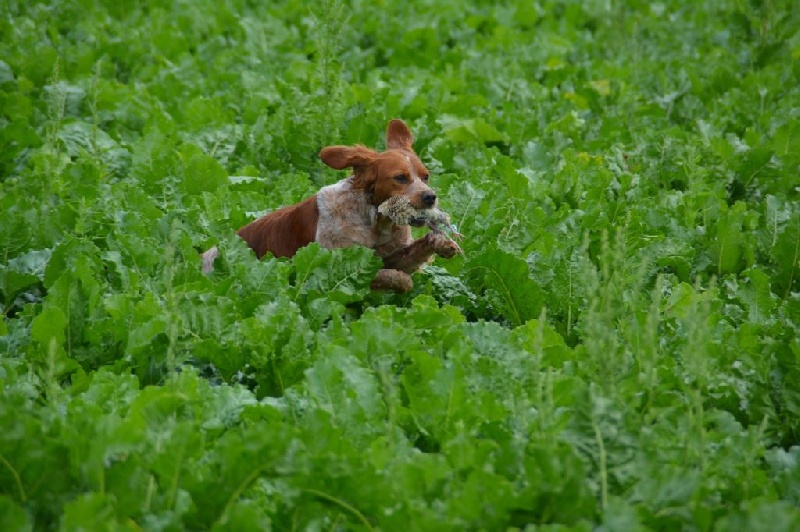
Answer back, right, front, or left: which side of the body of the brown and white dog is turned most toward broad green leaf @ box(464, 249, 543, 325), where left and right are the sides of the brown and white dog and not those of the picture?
front

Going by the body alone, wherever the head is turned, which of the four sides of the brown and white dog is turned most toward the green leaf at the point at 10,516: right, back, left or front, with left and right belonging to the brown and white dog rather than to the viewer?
right

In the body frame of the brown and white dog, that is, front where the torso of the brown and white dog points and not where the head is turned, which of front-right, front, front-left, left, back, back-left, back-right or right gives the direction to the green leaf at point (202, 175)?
back-left

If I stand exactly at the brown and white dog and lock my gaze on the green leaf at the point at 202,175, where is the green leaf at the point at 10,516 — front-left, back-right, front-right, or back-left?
back-left

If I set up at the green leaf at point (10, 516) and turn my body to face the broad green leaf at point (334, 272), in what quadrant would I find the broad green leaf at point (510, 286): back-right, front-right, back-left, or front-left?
front-right

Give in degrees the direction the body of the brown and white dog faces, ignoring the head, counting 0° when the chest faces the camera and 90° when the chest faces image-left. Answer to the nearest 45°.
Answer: approximately 270°

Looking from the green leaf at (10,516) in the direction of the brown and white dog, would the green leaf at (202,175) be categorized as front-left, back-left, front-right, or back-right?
front-left

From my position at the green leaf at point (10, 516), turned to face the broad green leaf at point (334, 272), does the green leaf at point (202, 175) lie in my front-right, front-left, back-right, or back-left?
front-left

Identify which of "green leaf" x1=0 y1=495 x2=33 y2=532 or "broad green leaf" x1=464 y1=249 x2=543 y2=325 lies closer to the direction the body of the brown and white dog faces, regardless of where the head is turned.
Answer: the broad green leaf
